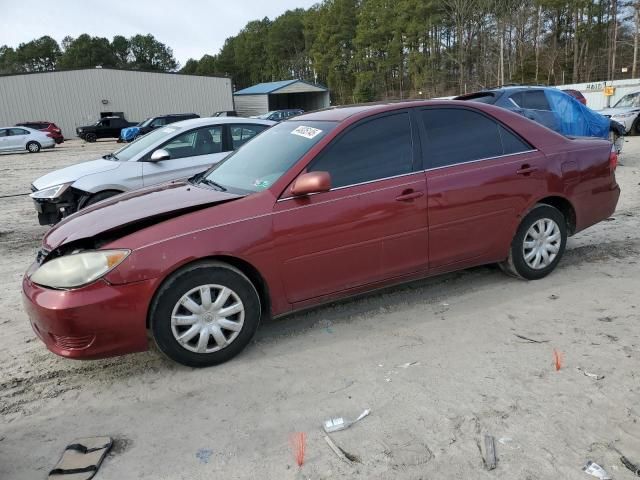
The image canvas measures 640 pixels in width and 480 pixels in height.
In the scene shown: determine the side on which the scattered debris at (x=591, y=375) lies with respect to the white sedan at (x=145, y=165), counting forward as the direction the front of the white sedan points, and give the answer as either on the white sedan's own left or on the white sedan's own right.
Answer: on the white sedan's own left

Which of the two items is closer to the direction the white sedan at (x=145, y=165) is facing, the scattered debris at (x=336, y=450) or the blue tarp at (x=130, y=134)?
the scattered debris

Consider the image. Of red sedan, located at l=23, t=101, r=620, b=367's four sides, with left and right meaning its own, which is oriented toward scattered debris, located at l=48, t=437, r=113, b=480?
front

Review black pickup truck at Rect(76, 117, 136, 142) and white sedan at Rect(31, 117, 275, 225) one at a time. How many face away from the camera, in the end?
0

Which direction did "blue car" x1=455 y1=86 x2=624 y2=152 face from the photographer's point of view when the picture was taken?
facing away from the viewer and to the right of the viewer

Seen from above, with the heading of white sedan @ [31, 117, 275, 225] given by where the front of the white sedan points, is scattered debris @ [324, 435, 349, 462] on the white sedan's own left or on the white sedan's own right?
on the white sedan's own left

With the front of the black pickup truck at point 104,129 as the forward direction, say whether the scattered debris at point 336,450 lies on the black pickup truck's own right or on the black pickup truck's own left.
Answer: on the black pickup truck's own left

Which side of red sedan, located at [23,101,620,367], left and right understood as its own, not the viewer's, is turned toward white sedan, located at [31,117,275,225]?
right

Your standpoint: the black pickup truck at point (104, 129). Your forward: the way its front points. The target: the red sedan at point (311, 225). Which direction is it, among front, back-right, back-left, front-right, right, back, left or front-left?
front-left

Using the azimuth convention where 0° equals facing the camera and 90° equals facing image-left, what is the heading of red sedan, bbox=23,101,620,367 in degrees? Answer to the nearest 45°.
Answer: approximately 45°

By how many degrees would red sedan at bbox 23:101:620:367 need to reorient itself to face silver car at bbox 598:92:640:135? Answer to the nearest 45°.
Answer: approximately 180°
